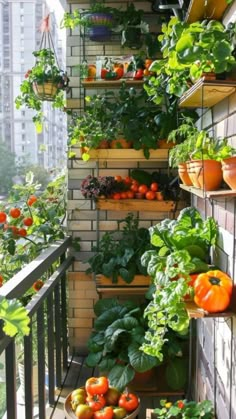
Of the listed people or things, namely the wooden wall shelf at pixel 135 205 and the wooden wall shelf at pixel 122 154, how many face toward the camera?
2

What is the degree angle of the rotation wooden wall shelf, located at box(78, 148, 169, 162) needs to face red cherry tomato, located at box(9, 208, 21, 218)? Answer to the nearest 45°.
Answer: approximately 90° to its right

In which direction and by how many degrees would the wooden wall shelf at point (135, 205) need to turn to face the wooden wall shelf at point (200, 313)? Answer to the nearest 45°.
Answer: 0° — it already faces it

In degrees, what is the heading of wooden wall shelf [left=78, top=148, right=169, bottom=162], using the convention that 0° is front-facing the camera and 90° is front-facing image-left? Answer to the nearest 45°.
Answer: approximately 0°

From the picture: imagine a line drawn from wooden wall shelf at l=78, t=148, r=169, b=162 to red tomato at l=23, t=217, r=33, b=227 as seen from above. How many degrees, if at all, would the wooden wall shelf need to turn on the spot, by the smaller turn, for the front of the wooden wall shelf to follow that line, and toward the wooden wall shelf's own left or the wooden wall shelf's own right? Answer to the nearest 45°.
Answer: approximately 90° to the wooden wall shelf's own right
